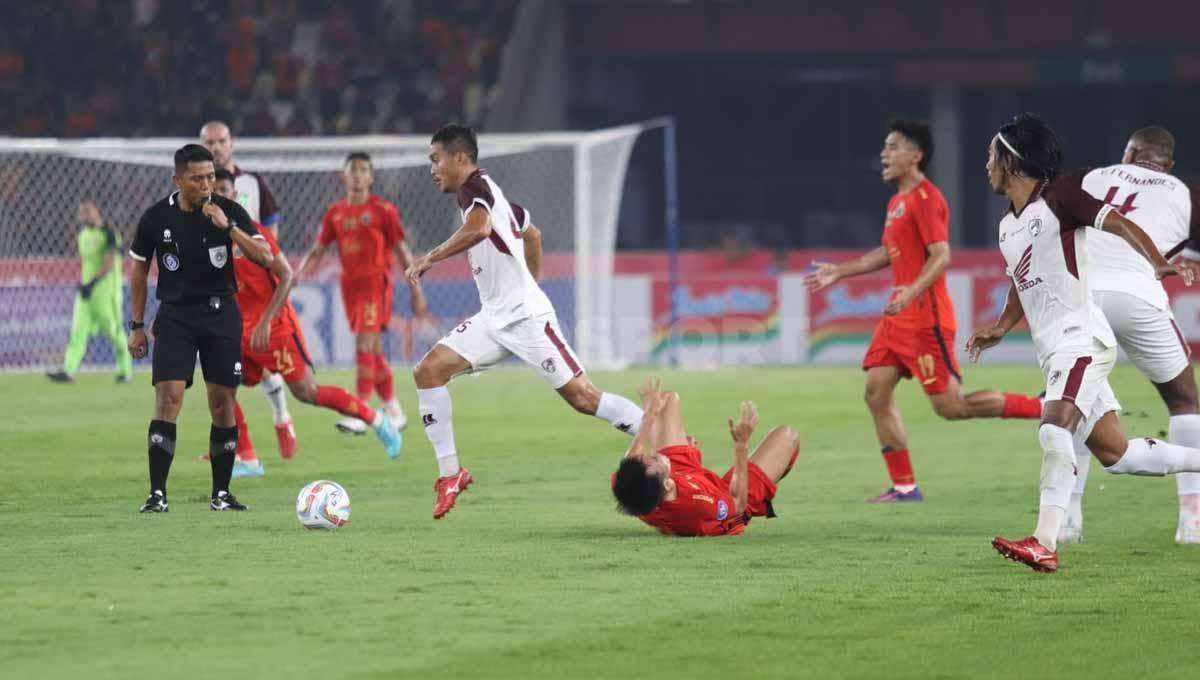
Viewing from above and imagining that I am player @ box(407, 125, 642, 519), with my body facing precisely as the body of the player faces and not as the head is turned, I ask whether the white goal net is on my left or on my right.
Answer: on my right

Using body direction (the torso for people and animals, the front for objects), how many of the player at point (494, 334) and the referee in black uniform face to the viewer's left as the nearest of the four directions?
1

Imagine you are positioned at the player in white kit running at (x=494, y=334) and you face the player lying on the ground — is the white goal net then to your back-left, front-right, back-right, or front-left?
back-left

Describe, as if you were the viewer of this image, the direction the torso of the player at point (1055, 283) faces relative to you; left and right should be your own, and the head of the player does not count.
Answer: facing the viewer and to the left of the viewer

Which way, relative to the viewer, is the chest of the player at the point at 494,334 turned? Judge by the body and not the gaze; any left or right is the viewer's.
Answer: facing to the left of the viewer

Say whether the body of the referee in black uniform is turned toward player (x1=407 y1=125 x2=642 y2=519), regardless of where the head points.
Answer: no

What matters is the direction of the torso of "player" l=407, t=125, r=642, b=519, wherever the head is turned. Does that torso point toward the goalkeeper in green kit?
no

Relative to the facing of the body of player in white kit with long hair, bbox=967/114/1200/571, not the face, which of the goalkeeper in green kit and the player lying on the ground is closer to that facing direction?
the player lying on the ground

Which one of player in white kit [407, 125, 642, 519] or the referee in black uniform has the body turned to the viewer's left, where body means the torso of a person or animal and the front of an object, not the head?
the player in white kit

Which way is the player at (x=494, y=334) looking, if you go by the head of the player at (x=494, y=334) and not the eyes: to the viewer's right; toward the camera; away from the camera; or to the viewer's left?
to the viewer's left

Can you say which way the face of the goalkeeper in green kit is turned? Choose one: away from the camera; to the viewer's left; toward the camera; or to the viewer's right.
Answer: toward the camera

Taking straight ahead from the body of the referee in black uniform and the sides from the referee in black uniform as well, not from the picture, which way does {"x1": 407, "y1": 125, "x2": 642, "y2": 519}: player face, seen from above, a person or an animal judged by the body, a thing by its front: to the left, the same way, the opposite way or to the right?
to the right

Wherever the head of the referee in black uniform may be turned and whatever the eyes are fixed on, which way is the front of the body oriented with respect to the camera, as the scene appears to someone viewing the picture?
toward the camera

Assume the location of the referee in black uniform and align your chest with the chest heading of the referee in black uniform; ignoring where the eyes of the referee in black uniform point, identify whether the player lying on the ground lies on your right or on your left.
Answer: on your left

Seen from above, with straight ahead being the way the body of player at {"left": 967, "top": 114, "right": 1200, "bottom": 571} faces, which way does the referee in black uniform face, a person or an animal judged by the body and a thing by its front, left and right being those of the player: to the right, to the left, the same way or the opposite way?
to the left

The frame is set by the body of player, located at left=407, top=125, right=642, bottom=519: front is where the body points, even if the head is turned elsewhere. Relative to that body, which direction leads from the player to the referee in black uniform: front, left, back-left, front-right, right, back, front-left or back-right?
front
